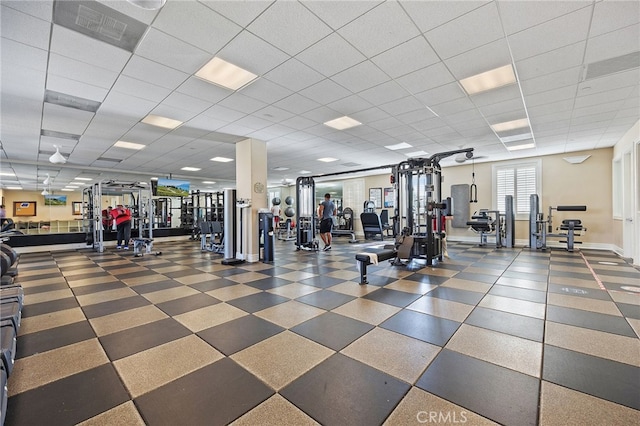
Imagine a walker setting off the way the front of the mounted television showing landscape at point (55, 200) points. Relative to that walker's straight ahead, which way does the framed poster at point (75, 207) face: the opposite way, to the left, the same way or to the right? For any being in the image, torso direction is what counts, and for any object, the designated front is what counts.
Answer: the same way

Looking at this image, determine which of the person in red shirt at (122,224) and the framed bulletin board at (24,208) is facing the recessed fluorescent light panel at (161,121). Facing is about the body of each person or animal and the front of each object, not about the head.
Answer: the framed bulletin board

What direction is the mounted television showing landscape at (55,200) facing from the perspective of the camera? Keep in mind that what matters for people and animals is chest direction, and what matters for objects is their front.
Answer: toward the camera

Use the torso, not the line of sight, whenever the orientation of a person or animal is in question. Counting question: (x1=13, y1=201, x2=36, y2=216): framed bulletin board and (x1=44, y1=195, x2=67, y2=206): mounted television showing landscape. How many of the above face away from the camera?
0

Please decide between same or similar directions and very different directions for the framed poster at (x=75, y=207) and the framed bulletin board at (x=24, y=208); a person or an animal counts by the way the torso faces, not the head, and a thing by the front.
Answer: same or similar directions

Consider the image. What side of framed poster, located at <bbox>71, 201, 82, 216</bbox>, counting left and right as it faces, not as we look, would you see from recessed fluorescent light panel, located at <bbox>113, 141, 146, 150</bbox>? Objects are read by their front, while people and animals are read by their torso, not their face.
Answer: front

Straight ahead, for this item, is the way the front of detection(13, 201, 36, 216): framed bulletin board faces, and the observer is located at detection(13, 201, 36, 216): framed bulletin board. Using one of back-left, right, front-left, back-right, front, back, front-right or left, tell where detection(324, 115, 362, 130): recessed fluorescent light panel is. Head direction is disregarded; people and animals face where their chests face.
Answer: front

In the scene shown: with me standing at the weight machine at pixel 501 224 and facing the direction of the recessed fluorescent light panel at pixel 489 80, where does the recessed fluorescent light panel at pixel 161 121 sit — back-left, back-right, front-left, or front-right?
front-right

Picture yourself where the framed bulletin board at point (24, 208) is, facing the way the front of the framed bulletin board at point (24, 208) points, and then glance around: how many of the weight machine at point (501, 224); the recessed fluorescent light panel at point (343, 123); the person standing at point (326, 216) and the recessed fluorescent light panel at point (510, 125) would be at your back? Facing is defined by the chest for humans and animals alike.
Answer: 0

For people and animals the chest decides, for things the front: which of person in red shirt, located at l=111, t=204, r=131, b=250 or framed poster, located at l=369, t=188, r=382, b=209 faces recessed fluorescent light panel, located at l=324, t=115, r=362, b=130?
the framed poster

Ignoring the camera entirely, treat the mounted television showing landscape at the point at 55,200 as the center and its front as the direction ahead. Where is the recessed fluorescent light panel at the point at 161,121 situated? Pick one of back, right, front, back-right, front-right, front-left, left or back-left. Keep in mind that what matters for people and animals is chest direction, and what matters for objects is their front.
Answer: front

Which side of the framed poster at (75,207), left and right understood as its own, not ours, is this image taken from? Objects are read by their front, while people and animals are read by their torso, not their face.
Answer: front

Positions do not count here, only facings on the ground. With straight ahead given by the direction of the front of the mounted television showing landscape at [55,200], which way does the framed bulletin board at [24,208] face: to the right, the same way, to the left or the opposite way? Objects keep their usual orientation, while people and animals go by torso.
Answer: the same way

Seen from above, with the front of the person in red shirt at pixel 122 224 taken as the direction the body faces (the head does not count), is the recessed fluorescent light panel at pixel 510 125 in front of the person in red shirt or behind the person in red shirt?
behind

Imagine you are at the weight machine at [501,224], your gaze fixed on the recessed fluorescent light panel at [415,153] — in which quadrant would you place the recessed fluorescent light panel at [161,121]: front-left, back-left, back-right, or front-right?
front-left

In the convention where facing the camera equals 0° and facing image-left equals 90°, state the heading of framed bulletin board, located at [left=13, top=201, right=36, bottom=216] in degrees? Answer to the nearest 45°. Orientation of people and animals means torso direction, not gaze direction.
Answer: approximately 0°
